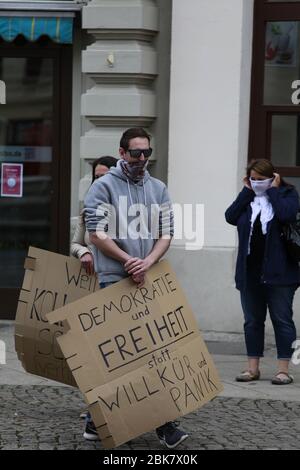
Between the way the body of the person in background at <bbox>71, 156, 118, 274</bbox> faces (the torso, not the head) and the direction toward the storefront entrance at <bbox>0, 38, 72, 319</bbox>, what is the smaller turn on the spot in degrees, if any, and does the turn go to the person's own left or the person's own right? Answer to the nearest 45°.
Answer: approximately 180°

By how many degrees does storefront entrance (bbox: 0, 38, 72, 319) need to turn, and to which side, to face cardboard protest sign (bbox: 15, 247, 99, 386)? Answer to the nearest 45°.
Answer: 0° — it already faces it

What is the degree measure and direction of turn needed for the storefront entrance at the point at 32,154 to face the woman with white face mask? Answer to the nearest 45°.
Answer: approximately 45° to its left

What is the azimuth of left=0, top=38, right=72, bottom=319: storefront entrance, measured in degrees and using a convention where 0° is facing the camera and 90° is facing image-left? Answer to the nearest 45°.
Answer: approximately 0°

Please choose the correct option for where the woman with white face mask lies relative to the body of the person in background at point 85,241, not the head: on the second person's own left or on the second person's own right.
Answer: on the second person's own left

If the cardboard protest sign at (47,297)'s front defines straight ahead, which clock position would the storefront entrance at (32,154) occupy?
The storefront entrance is roughly at 6 o'clock from the cardboard protest sign.
